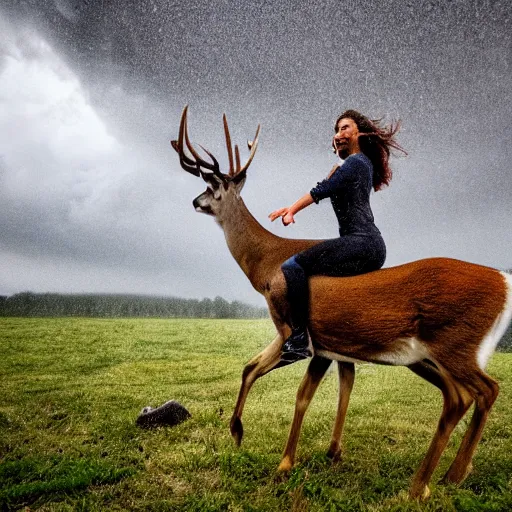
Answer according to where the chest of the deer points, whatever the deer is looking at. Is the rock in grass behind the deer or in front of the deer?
in front

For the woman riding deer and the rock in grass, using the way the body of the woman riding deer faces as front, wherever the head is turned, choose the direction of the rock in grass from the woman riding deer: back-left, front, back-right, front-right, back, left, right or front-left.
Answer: front-right

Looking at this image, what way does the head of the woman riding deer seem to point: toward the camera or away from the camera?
toward the camera

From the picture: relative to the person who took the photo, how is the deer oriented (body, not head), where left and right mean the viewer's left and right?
facing to the left of the viewer

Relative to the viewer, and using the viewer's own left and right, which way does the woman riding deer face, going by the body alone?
facing to the left of the viewer
